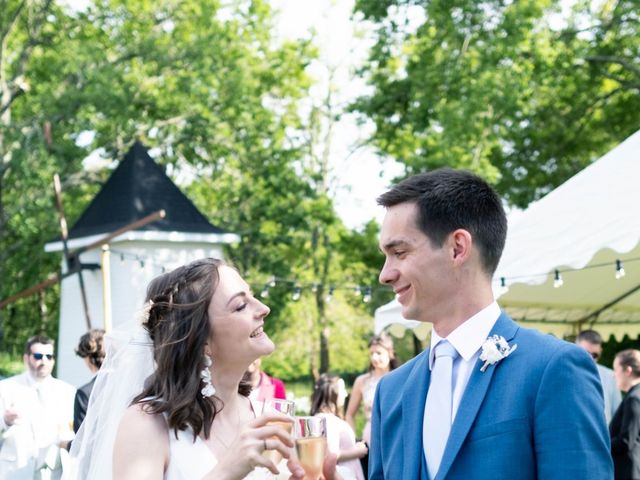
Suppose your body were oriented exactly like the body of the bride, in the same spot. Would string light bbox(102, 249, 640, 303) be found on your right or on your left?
on your left

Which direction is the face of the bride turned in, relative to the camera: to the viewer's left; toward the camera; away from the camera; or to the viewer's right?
to the viewer's right

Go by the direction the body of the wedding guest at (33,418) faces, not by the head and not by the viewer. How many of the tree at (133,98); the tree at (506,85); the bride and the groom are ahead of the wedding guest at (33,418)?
2

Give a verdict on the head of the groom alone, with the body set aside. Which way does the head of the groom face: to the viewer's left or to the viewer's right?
to the viewer's left

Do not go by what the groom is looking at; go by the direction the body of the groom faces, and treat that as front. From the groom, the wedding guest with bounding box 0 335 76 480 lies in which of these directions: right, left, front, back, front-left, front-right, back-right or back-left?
right

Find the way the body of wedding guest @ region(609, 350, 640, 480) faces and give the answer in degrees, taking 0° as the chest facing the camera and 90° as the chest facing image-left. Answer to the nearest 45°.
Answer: approximately 90°

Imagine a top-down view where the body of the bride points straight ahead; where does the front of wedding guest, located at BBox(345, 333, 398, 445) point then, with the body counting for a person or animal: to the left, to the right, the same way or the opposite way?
to the right

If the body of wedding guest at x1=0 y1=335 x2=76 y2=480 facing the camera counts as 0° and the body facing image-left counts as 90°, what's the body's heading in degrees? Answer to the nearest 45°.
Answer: approximately 0°

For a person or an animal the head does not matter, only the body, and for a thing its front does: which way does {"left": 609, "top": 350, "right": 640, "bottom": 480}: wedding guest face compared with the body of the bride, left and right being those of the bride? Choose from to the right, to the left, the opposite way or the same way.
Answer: the opposite way

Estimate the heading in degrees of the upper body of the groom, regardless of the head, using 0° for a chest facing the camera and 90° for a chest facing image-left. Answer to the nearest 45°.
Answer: approximately 45°

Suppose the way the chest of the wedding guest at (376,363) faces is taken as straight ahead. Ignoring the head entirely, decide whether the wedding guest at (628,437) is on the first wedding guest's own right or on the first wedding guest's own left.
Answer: on the first wedding guest's own left

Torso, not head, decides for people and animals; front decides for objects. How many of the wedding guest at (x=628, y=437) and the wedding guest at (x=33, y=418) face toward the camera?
1
